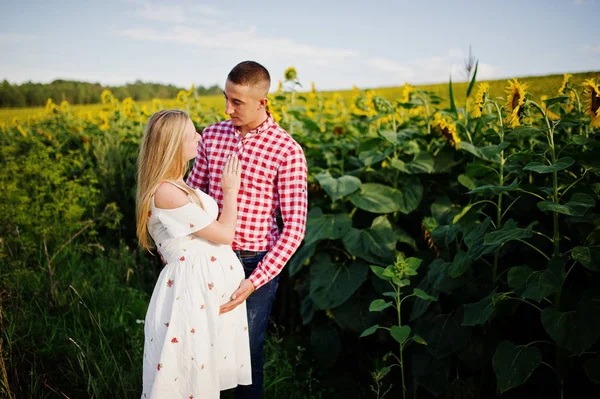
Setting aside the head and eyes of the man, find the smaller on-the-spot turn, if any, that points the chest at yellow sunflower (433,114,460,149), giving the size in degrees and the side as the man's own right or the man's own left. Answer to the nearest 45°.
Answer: approximately 180°

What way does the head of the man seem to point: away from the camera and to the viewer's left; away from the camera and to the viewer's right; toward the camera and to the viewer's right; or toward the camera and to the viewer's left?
toward the camera and to the viewer's left

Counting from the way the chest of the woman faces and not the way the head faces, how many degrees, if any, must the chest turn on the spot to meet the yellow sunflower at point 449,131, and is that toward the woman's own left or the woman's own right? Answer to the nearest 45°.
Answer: approximately 45° to the woman's own left

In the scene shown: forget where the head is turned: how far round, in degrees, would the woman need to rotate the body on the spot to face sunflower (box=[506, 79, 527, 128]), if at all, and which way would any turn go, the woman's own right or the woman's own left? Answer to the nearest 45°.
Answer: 0° — they already face it

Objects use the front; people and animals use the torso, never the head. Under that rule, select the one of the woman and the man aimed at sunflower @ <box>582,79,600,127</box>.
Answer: the woman

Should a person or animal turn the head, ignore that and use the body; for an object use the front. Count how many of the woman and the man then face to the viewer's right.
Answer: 1

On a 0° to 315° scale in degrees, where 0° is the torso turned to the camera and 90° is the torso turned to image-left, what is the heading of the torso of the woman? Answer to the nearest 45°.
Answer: approximately 270°

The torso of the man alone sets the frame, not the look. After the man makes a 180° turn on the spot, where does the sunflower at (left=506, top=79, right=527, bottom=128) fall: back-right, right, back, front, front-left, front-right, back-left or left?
front-right
